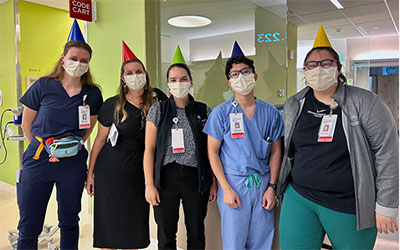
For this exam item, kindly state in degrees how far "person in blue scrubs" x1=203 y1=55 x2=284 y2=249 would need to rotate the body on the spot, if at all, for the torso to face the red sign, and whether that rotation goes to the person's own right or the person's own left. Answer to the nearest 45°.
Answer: approximately 135° to the person's own right

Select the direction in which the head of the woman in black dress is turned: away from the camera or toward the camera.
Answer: toward the camera

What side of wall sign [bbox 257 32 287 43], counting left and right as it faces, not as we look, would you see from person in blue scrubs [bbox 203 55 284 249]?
back

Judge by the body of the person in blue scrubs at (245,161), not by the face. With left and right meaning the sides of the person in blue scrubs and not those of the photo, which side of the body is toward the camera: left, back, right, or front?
front

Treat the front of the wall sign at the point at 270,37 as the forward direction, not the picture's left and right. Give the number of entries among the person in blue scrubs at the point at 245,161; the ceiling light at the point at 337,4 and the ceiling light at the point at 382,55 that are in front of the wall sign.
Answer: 1

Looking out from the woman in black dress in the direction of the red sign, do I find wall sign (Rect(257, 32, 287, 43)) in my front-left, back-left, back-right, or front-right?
front-right

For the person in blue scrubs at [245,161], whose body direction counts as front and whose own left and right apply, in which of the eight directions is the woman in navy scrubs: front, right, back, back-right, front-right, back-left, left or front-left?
right

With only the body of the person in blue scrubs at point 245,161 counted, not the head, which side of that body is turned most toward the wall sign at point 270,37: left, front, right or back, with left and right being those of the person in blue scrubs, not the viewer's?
back
